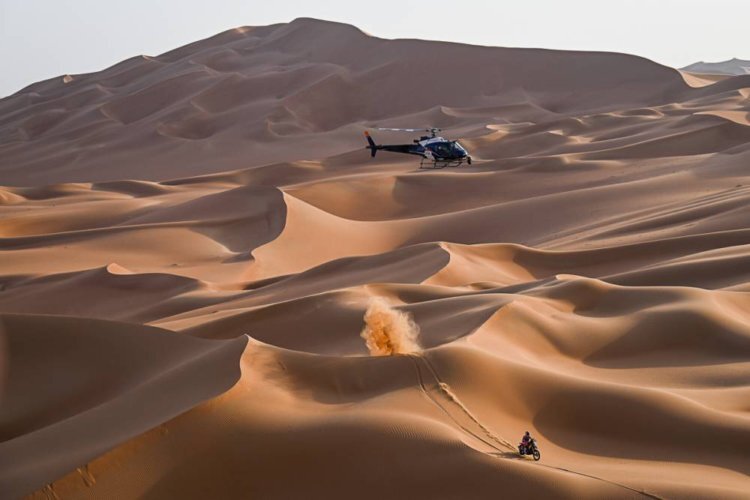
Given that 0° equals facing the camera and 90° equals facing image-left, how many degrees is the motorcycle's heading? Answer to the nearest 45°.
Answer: approximately 315°

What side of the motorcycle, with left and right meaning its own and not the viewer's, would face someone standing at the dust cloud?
back
